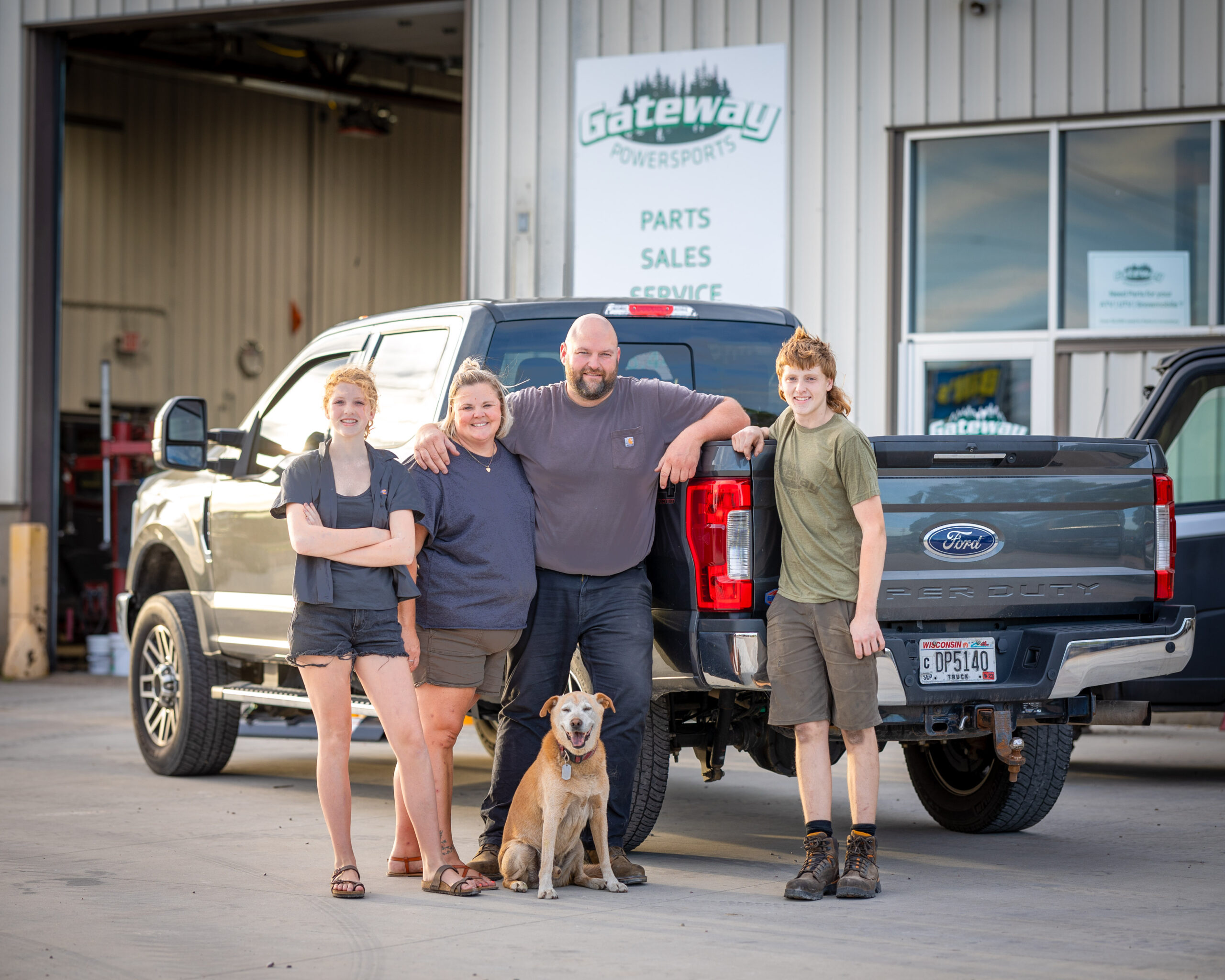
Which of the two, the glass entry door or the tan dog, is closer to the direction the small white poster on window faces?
the tan dog

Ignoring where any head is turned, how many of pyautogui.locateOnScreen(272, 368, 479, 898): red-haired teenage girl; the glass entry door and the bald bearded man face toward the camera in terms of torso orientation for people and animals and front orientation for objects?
3

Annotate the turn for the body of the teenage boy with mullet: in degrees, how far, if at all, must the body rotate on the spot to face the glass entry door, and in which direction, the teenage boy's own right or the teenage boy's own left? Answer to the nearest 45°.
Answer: approximately 135° to the teenage boy's own right

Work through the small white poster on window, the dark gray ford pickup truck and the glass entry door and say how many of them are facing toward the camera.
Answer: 2

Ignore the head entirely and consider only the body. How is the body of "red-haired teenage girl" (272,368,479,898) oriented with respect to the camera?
toward the camera

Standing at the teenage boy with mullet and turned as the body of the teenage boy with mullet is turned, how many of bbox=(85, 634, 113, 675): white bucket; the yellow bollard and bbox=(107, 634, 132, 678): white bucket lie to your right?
3

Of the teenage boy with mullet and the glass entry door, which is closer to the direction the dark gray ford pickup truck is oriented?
the glass entry door

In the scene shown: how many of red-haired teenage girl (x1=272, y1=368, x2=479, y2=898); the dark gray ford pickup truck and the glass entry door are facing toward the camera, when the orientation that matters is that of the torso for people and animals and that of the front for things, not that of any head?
2

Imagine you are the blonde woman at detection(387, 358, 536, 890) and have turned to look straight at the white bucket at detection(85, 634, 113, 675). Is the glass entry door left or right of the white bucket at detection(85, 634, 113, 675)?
right

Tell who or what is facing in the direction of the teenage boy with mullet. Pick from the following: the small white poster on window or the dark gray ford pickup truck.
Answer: the small white poster on window

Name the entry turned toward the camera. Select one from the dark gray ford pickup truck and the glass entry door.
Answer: the glass entry door

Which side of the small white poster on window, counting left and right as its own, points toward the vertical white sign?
right

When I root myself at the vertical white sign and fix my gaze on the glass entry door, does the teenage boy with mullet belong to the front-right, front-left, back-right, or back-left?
front-right

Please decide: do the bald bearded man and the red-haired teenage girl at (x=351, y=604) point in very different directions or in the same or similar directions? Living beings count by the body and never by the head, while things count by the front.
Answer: same or similar directions

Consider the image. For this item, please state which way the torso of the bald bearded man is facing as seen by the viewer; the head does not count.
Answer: toward the camera

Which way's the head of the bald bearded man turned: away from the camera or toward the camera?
toward the camera

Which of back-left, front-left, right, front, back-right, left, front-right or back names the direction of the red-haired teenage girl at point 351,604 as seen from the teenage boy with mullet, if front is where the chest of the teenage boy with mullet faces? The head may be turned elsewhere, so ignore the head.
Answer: front-right

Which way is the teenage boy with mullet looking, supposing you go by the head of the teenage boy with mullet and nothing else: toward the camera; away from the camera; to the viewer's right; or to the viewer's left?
toward the camera

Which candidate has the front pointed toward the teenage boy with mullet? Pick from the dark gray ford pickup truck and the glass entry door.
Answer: the glass entry door

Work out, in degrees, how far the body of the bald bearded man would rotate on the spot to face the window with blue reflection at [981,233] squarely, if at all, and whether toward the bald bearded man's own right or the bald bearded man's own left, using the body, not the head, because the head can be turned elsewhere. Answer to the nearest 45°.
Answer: approximately 135° to the bald bearded man's own left

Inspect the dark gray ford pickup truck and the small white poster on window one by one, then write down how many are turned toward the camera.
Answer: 1
